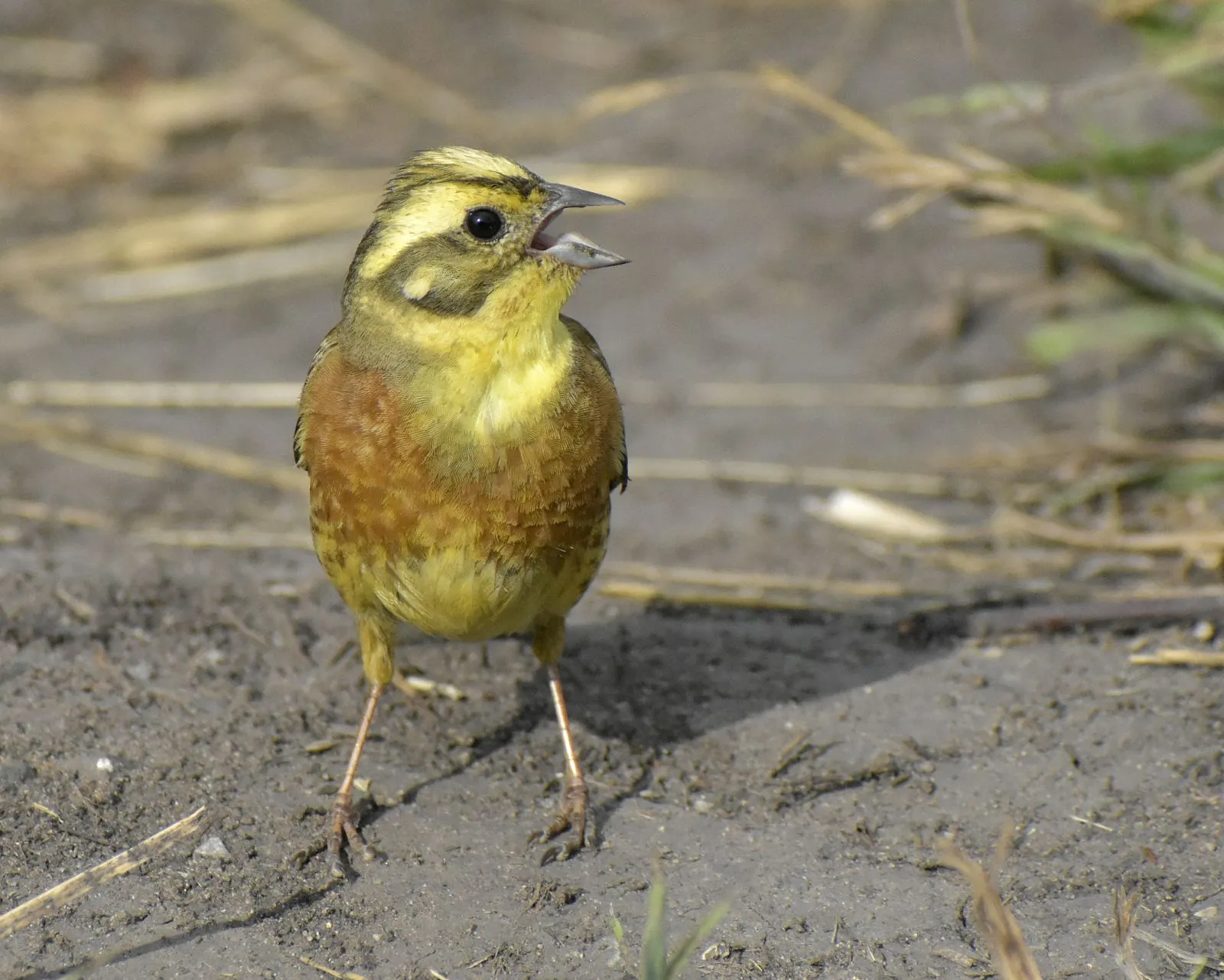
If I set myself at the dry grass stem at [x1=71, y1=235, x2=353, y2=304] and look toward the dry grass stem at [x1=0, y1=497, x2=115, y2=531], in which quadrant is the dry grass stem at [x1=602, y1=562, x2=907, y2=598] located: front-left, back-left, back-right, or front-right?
front-left

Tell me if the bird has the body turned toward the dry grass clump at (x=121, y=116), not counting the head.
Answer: no

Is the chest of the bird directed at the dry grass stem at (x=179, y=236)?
no

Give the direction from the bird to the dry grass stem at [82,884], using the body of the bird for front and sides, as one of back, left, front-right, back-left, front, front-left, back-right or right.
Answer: front-right

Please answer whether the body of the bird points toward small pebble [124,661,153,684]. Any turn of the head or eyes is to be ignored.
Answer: no

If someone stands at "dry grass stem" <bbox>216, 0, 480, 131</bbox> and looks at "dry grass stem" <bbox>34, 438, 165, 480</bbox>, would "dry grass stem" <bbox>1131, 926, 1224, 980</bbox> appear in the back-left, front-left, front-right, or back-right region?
front-left

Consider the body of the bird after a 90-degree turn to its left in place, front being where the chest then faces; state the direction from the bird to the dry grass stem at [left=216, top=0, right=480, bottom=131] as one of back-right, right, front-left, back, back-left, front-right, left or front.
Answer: left

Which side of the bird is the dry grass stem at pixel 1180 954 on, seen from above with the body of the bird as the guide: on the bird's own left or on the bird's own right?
on the bird's own left

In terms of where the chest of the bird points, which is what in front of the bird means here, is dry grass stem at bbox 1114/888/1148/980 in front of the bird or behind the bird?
in front
